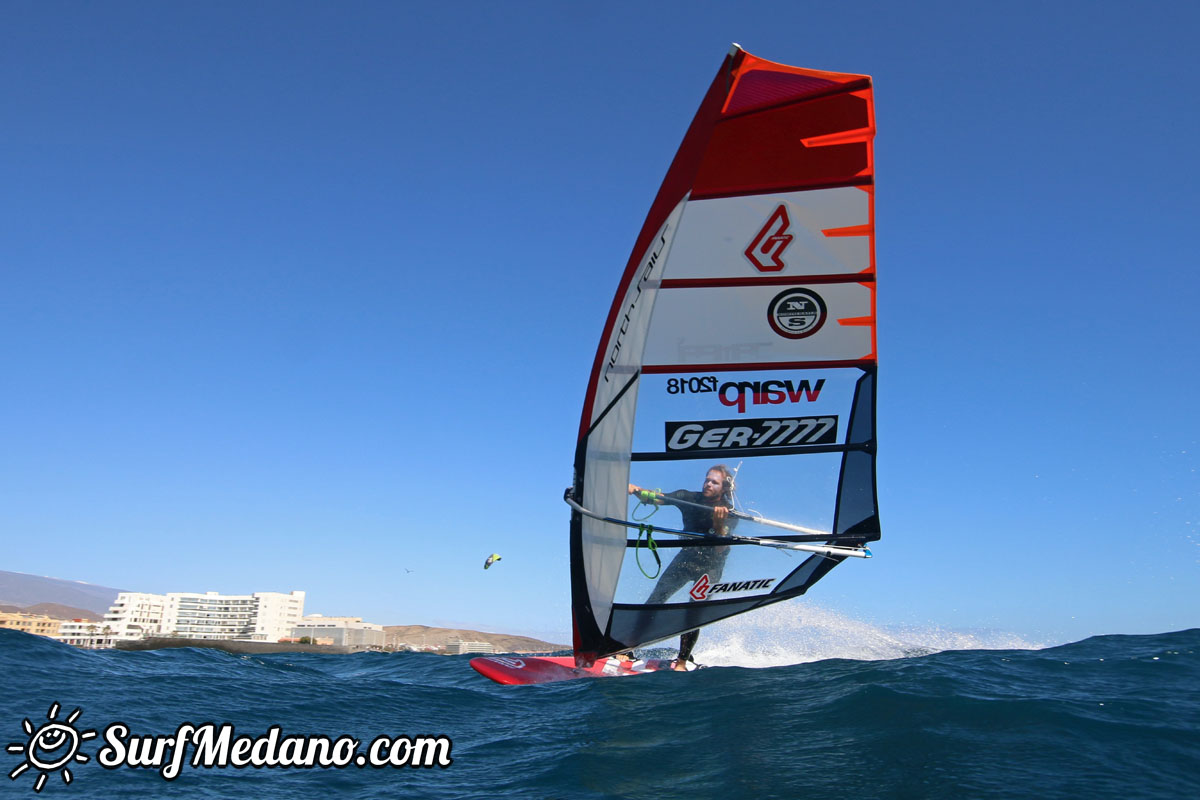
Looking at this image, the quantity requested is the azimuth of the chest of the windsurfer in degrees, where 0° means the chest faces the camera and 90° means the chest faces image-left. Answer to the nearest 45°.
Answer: approximately 45°
